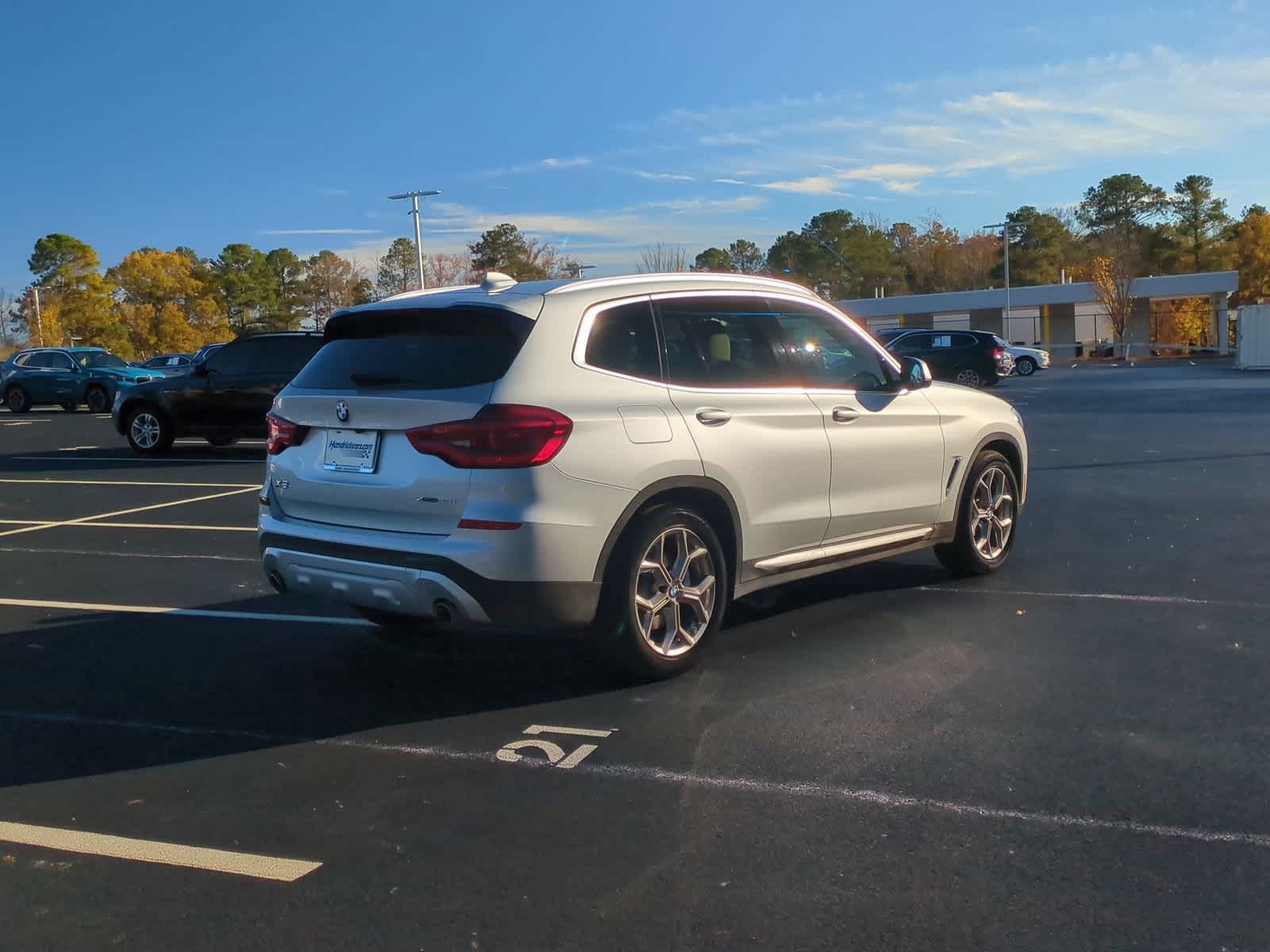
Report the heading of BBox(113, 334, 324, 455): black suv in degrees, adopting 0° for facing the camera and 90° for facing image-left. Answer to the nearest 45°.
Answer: approximately 90°

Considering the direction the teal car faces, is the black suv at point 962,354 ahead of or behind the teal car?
ahead

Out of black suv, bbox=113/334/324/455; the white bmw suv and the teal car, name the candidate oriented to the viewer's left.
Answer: the black suv

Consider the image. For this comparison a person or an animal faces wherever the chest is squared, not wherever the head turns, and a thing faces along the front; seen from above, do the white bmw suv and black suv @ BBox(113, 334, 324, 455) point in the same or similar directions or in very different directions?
very different directions

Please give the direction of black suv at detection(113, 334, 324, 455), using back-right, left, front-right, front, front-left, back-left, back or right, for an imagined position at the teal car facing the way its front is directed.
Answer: front-right

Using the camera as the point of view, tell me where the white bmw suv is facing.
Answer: facing away from the viewer and to the right of the viewer

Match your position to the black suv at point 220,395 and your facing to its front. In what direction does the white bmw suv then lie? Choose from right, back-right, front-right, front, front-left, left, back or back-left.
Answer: left

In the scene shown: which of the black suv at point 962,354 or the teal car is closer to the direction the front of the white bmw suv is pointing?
the black suv

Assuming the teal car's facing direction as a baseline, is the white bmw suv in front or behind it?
in front

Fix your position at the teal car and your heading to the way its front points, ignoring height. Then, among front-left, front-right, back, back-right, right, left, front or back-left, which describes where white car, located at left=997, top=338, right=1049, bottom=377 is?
front-left

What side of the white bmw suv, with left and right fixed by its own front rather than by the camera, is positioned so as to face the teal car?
left

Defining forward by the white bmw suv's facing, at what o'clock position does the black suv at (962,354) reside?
The black suv is roughly at 11 o'clock from the white bmw suv.

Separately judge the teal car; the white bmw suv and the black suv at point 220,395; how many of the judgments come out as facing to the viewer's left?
1
